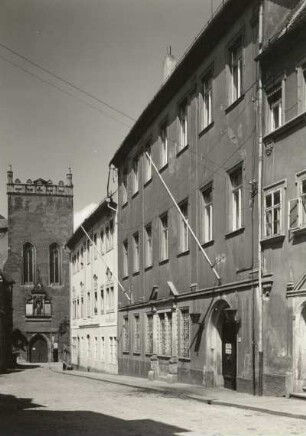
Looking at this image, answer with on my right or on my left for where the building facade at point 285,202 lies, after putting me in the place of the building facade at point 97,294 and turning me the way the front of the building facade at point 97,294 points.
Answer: on my left

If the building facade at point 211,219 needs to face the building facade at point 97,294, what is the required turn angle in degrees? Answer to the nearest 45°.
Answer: approximately 135° to its right

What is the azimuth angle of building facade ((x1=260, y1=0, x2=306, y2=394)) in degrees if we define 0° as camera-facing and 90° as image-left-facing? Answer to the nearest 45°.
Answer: approximately 45°

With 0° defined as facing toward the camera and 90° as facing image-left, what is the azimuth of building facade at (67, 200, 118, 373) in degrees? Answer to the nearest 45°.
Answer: approximately 45°

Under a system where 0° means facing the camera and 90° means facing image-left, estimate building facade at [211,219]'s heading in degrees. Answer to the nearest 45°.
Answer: approximately 45°
